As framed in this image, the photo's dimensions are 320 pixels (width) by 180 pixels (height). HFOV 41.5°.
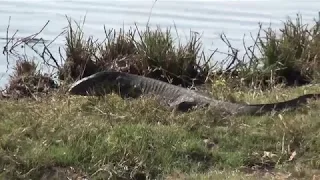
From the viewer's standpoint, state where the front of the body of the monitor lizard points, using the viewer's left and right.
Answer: facing to the left of the viewer
